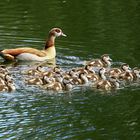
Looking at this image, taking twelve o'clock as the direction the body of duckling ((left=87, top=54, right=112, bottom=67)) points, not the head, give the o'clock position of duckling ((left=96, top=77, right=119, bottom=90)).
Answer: duckling ((left=96, top=77, right=119, bottom=90)) is roughly at 3 o'clock from duckling ((left=87, top=54, right=112, bottom=67)).

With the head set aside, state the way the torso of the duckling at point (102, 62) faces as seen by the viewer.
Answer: to the viewer's right

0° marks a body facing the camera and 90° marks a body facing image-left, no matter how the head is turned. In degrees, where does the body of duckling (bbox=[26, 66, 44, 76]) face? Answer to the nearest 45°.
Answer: approximately 270°

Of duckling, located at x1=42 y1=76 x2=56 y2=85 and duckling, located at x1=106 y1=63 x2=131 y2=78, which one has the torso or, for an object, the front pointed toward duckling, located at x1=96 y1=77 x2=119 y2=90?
duckling, located at x1=42 y1=76 x2=56 y2=85

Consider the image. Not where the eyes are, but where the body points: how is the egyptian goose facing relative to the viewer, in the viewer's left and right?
facing to the right of the viewer

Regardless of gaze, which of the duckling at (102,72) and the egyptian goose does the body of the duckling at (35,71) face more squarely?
the duckling

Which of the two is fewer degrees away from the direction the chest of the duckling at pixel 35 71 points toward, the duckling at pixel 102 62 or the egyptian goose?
the duckling

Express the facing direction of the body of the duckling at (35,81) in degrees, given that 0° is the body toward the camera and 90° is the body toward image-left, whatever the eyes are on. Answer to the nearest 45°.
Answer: approximately 270°

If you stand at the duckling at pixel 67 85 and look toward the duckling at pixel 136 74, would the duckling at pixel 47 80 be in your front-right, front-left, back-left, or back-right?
back-left

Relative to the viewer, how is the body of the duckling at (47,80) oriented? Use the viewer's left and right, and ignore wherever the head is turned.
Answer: facing to the right of the viewer
